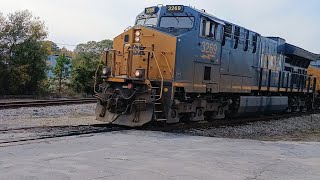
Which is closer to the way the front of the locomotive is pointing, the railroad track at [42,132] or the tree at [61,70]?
the railroad track

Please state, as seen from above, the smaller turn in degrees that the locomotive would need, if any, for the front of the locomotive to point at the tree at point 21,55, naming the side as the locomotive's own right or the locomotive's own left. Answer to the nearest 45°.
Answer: approximately 90° to the locomotive's own right

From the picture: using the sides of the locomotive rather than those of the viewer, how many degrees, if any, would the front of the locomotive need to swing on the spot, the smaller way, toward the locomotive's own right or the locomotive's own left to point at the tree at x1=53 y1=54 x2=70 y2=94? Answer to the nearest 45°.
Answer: approximately 90° to the locomotive's own right

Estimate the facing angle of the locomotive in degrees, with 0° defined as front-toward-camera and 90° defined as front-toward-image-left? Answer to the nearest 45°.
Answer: approximately 45°

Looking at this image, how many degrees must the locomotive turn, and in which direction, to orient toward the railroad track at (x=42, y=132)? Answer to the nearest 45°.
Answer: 0° — it already faces it
